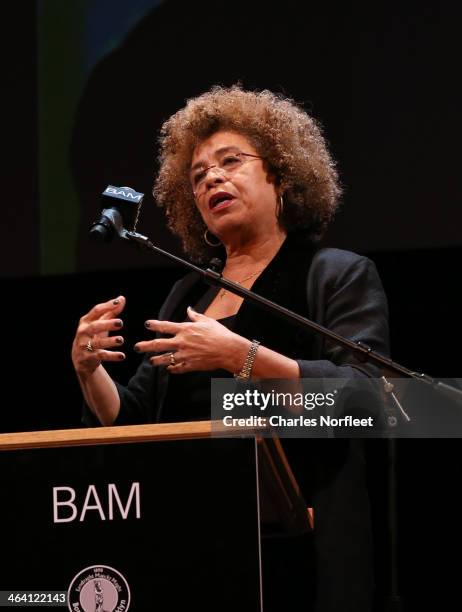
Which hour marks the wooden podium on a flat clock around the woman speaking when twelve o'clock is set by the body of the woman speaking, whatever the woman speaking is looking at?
The wooden podium is roughly at 11 o'clock from the woman speaking.

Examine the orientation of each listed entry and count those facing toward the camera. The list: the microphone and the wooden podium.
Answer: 1

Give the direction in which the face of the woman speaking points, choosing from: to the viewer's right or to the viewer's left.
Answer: to the viewer's left
